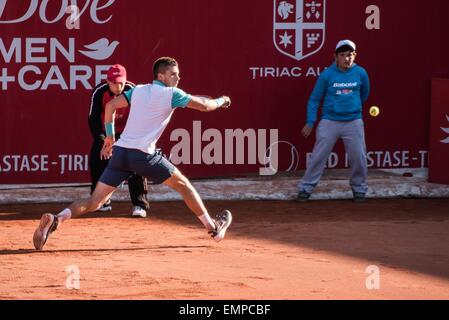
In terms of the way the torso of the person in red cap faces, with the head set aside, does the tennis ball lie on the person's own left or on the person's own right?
on the person's own left

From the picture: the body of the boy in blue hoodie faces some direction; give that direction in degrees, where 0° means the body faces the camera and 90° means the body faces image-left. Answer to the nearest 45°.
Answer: approximately 0°
